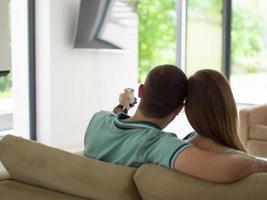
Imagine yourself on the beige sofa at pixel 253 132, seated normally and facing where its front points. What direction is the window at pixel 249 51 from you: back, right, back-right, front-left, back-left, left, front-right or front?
back-right

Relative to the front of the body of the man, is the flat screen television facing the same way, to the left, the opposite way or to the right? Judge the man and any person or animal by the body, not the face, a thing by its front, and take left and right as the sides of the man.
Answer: the opposite way

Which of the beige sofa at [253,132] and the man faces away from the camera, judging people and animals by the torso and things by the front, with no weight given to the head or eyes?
the man

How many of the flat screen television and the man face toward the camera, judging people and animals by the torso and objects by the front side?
1

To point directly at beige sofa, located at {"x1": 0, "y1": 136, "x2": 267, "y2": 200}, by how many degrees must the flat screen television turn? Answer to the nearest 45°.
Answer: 0° — it already faces it

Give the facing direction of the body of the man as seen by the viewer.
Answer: away from the camera

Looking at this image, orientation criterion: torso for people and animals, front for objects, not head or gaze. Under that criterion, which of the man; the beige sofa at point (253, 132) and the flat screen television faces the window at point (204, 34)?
the man

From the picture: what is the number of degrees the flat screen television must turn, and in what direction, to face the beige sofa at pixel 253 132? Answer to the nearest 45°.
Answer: approximately 45° to its left

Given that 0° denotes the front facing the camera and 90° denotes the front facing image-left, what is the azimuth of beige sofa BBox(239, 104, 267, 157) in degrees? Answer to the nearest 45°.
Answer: approximately 45°
